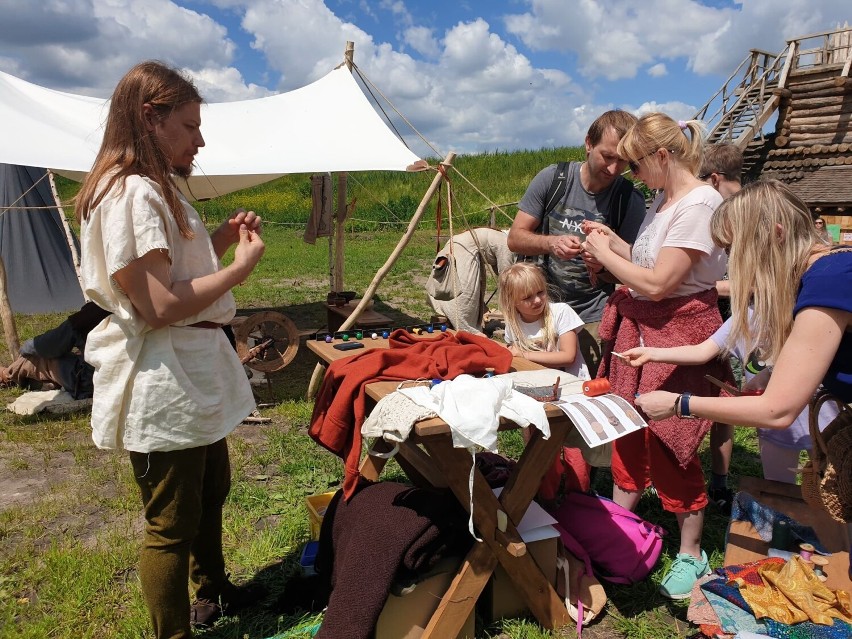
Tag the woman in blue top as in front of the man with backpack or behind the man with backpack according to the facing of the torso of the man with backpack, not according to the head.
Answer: in front

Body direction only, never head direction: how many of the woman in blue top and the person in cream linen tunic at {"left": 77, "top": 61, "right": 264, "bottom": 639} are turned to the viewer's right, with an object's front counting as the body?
1

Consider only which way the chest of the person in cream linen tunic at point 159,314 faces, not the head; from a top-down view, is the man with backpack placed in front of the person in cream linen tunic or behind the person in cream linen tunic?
in front

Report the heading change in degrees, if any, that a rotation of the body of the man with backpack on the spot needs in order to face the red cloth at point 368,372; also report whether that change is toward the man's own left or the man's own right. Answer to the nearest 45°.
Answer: approximately 90° to the man's own right

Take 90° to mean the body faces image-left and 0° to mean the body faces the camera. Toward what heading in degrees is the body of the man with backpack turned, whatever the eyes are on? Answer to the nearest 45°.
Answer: approximately 315°

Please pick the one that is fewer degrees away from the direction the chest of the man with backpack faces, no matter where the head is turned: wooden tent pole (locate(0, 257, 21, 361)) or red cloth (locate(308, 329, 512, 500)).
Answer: the red cloth

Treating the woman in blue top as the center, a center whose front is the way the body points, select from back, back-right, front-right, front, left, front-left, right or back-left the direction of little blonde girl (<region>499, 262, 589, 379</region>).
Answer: front-right

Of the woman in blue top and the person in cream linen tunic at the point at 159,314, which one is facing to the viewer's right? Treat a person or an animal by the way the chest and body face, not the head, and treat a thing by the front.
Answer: the person in cream linen tunic

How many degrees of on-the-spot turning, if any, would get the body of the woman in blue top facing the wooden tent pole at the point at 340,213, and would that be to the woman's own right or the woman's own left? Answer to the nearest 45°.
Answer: approximately 45° to the woman's own right

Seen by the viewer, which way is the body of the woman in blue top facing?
to the viewer's left
